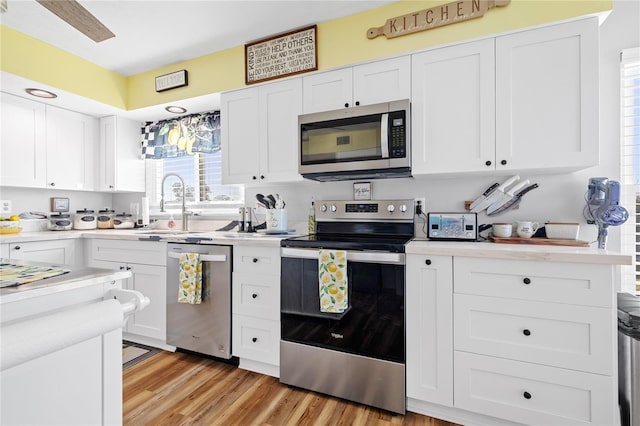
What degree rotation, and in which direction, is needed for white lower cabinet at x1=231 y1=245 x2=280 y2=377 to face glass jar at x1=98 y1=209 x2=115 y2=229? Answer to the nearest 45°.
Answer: approximately 90° to its right

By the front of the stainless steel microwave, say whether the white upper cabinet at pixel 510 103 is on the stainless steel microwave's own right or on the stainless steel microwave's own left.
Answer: on the stainless steel microwave's own left

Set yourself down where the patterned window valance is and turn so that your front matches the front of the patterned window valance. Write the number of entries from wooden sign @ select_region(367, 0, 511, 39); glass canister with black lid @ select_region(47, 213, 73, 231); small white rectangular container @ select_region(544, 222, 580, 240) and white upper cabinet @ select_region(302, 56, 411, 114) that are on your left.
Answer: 3

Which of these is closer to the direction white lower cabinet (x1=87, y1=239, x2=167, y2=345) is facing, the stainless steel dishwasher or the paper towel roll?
the stainless steel dishwasher

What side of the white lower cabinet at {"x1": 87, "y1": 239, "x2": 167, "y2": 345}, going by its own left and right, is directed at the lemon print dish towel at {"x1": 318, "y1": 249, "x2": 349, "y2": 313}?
left

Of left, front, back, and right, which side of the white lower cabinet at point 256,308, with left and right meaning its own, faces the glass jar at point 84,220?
right

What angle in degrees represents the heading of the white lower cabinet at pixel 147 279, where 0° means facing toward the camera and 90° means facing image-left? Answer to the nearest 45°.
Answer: approximately 45°

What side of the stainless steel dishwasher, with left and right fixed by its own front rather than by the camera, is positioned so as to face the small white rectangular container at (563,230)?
left

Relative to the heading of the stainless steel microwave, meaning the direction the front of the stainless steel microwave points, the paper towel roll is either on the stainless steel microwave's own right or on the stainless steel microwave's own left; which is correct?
on the stainless steel microwave's own right

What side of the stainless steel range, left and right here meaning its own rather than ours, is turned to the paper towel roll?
right
